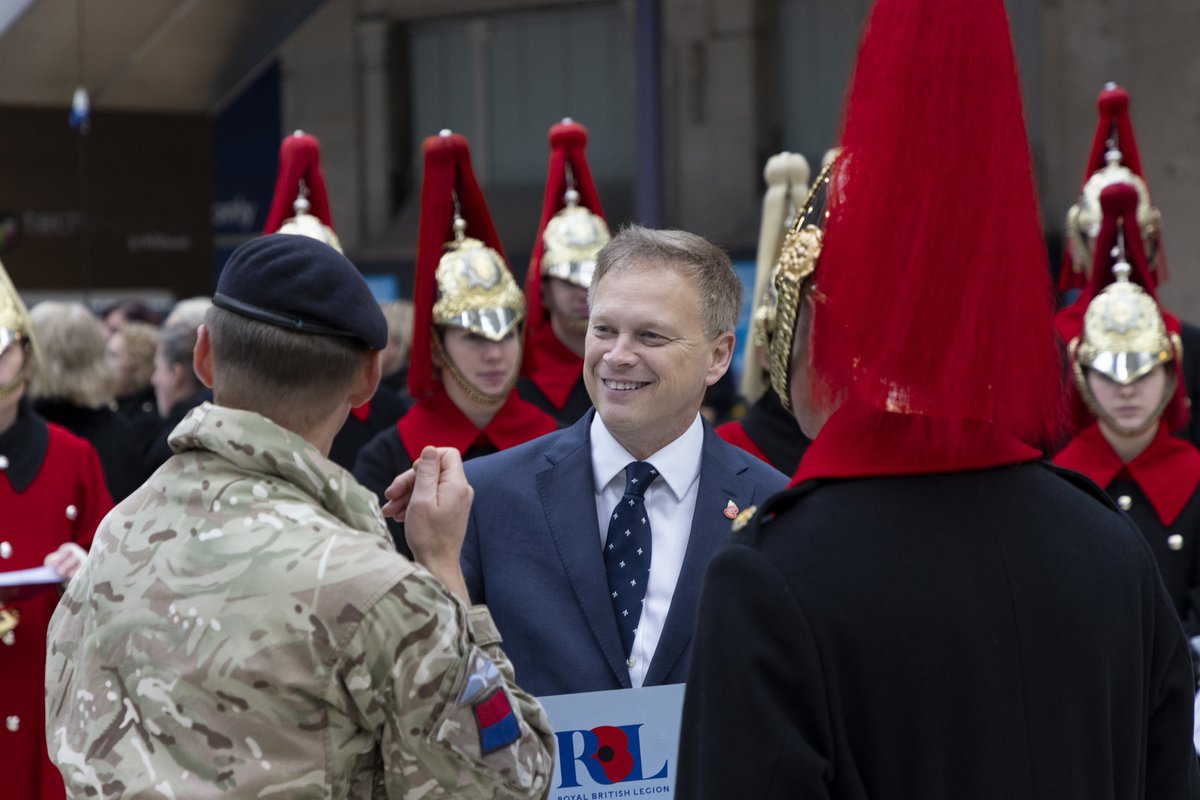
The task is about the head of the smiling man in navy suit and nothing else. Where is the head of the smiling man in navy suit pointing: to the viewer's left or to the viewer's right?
to the viewer's left

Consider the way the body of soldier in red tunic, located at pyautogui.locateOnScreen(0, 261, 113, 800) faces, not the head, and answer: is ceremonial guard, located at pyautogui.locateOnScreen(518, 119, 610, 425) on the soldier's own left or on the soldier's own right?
on the soldier's own left

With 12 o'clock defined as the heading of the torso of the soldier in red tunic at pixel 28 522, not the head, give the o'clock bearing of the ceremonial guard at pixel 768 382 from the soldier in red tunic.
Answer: The ceremonial guard is roughly at 9 o'clock from the soldier in red tunic.

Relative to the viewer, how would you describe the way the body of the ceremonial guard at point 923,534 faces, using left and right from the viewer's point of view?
facing away from the viewer and to the left of the viewer

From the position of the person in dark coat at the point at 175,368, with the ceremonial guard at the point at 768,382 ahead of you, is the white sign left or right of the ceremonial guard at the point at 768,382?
right

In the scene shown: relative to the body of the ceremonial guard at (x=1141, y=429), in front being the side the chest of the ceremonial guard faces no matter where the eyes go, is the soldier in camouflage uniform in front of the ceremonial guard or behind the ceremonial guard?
in front

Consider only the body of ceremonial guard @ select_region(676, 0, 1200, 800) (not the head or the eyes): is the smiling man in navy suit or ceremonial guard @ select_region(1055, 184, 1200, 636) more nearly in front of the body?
the smiling man in navy suit

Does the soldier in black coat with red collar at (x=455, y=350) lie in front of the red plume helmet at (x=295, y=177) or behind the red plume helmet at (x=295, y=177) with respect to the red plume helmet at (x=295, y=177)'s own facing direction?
in front

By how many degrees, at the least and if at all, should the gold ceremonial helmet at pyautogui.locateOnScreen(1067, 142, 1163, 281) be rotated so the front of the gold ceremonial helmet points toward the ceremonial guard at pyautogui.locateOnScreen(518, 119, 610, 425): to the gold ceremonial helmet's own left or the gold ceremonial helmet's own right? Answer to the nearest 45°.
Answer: approximately 45° to the gold ceremonial helmet's own right
